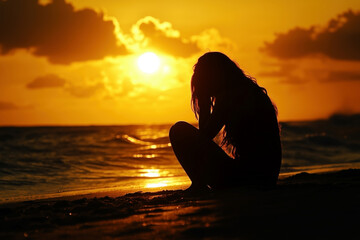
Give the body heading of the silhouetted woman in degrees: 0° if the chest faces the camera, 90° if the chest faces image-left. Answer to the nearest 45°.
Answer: approximately 90°

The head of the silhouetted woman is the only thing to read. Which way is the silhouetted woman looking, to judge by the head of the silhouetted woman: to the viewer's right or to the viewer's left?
to the viewer's left
